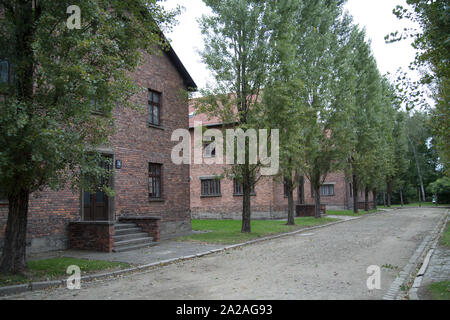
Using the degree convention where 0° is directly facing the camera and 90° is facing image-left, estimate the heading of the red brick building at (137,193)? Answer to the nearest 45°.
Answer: approximately 315°

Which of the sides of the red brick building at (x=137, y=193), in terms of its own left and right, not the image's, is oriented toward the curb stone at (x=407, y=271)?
front

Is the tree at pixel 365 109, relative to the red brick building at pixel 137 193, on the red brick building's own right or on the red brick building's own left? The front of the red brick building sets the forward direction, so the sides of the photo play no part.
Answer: on the red brick building's own left

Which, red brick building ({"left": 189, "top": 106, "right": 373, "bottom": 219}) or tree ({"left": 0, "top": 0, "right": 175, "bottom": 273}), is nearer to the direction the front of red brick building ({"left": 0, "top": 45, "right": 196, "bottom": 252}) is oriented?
the tree
